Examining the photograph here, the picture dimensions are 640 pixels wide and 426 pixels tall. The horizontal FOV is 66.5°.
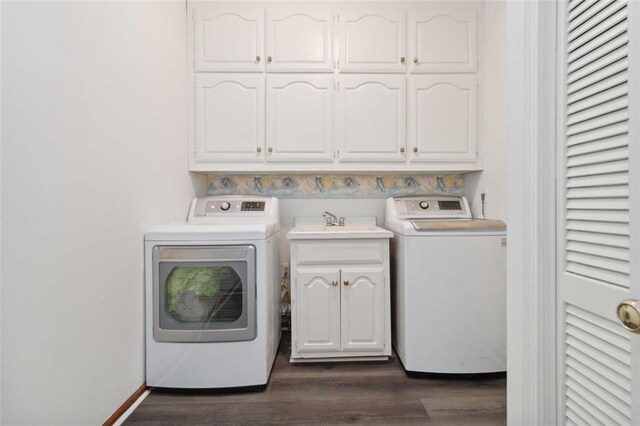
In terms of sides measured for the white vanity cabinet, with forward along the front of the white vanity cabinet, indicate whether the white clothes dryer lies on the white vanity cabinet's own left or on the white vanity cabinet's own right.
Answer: on the white vanity cabinet's own right

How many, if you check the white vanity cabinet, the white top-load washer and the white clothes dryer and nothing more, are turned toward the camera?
3

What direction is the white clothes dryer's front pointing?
toward the camera

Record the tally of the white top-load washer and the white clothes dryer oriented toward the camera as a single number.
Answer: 2

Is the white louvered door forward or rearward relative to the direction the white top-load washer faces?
forward

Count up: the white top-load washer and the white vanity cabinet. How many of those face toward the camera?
2

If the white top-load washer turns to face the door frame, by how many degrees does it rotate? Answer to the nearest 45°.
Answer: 0° — it already faces it

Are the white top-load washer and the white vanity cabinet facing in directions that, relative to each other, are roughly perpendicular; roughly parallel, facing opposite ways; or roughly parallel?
roughly parallel

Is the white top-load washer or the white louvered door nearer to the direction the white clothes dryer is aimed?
the white louvered door

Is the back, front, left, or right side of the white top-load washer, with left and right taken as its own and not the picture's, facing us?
front

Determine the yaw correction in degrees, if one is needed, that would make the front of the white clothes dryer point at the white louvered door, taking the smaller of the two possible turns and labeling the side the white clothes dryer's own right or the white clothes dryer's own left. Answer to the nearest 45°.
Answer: approximately 45° to the white clothes dryer's own left

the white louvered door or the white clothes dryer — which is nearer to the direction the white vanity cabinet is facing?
the white louvered door

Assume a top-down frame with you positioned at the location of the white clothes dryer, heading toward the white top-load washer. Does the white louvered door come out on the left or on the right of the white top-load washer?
right

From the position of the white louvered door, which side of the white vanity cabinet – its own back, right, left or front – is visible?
front

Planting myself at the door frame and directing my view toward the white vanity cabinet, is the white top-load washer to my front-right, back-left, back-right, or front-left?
front-right
